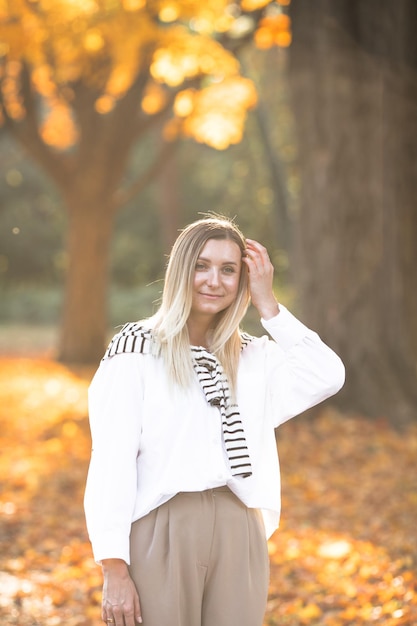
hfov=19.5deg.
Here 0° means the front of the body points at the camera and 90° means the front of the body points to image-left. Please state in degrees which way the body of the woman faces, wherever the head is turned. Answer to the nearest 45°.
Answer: approximately 0°

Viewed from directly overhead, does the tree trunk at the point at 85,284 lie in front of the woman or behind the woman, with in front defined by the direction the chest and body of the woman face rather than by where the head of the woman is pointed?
behind

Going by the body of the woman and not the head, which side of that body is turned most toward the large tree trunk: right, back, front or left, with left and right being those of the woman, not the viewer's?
back
